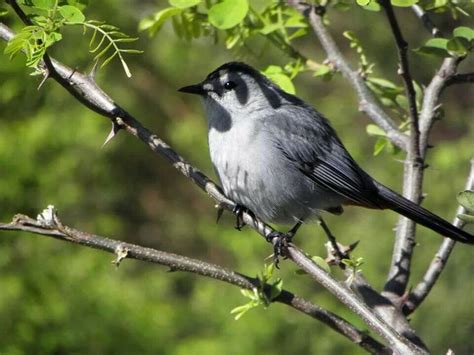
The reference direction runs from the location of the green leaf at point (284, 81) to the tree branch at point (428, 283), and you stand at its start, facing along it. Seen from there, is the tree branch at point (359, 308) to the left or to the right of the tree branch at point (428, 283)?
right

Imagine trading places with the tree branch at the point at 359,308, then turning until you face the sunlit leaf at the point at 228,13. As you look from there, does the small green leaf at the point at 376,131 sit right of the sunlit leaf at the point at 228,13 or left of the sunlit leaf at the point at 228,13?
right

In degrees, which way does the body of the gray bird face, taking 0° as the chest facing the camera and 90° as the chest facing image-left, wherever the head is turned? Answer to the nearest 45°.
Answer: approximately 90°

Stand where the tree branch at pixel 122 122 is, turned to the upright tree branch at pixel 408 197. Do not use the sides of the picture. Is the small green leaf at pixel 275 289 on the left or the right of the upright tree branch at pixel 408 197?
right
